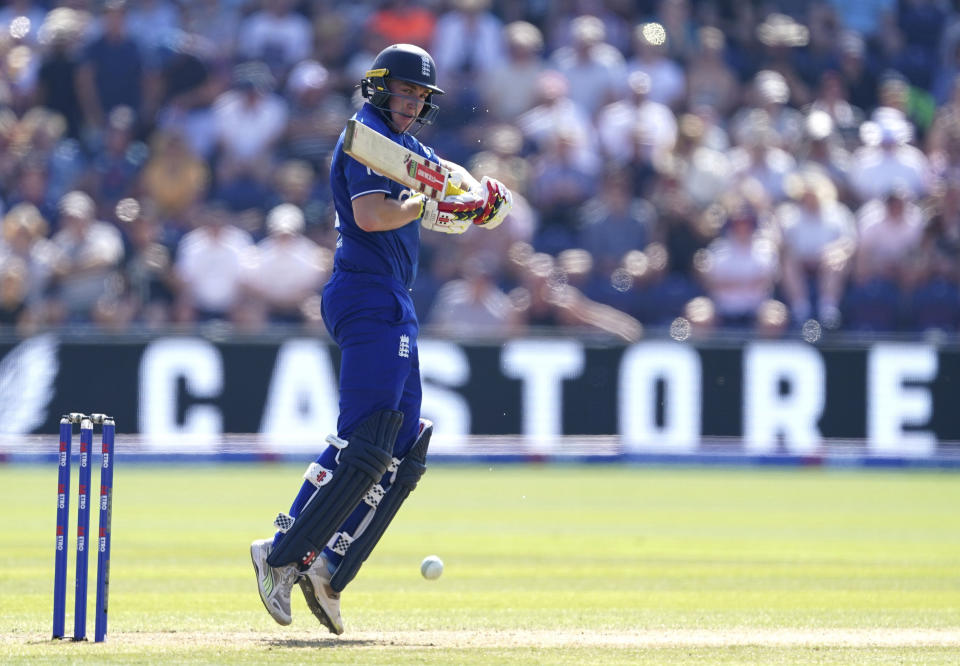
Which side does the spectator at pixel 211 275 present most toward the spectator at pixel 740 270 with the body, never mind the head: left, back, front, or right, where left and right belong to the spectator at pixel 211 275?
left

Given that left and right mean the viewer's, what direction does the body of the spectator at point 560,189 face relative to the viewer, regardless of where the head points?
facing the viewer

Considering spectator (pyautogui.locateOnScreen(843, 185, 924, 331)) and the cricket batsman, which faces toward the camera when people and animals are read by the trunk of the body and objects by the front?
the spectator

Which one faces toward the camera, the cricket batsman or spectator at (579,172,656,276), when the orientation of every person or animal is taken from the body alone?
the spectator

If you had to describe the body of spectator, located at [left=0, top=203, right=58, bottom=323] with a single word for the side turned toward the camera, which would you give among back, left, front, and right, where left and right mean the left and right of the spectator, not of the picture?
front

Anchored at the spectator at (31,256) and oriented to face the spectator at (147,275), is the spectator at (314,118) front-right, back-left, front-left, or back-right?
front-left

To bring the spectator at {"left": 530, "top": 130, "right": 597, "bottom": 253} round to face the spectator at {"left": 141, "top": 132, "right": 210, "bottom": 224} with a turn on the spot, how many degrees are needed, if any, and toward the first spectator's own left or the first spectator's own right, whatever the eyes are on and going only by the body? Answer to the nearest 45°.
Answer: approximately 90° to the first spectator's own right

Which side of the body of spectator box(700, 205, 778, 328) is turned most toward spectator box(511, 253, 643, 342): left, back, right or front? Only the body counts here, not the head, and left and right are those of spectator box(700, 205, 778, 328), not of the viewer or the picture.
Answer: right

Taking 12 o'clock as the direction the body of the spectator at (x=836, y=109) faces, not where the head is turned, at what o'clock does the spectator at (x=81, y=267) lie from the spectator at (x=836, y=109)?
the spectator at (x=81, y=267) is roughly at 2 o'clock from the spectator at (x=836, y=109).

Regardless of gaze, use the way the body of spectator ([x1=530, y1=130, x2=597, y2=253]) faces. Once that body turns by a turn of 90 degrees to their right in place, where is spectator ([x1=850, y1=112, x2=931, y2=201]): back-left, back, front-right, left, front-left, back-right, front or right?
back

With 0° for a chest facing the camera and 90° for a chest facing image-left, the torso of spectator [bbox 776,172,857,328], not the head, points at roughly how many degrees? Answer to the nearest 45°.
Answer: approximately 0°

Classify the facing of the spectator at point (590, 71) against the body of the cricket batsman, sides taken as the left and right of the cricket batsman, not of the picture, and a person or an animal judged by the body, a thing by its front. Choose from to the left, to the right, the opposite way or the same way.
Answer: to the right

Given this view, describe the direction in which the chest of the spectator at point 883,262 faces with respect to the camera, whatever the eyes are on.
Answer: toward the camera

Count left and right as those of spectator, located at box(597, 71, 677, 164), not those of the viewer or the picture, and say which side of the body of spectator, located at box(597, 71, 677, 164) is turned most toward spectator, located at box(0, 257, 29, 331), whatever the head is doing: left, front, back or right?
right

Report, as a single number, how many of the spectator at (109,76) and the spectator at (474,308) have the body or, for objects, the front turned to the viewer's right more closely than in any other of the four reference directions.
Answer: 0

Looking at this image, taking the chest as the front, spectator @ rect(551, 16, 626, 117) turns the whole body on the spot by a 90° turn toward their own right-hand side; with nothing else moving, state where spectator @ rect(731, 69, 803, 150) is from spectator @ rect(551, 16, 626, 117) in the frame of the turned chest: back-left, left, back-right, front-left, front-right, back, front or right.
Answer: back

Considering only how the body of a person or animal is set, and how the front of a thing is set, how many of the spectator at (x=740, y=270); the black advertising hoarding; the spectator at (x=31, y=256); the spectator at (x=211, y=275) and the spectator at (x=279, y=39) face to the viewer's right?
0

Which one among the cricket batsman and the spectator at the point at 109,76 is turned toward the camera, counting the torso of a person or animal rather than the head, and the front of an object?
the spectator

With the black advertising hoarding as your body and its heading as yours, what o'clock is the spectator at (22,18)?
The spectator is roughly at 4 o'clock from the black advertising hoarding.
